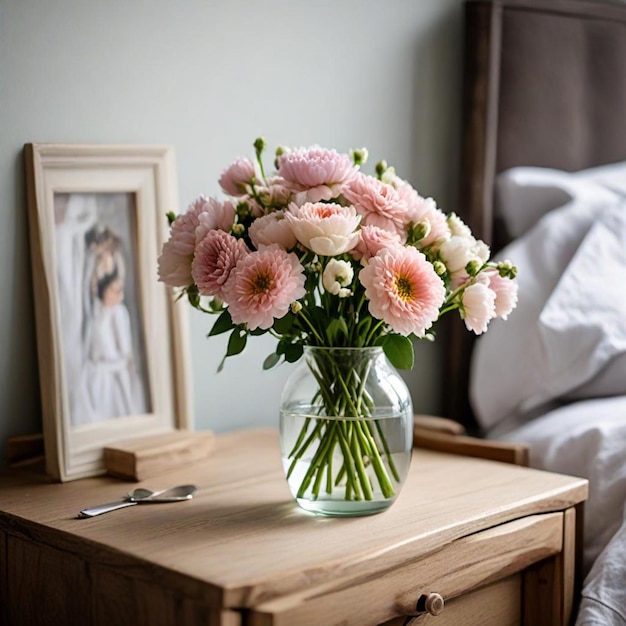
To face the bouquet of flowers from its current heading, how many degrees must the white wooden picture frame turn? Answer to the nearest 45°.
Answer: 0° — it already faces it

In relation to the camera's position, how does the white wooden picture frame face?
facing the viewer and to the right of the viewer

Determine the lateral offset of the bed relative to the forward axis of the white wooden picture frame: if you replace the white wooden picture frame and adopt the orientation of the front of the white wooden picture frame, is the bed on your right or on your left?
on your left

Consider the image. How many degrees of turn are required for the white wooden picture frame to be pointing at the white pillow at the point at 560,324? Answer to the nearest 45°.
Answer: approximately 45° to its left

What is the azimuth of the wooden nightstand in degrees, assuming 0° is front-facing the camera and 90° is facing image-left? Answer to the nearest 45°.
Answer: approximately 315°

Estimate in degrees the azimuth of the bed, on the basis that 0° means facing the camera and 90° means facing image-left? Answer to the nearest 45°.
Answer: approximately 315°

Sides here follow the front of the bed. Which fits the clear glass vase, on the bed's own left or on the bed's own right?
on the bed's own right

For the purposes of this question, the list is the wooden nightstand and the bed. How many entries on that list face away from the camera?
0

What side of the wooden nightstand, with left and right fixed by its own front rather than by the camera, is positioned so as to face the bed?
left

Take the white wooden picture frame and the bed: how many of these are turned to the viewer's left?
0

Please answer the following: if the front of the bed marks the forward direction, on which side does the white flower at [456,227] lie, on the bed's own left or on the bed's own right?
on the bed's own right

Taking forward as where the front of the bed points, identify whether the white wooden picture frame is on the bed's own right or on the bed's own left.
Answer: on the bed's own right
